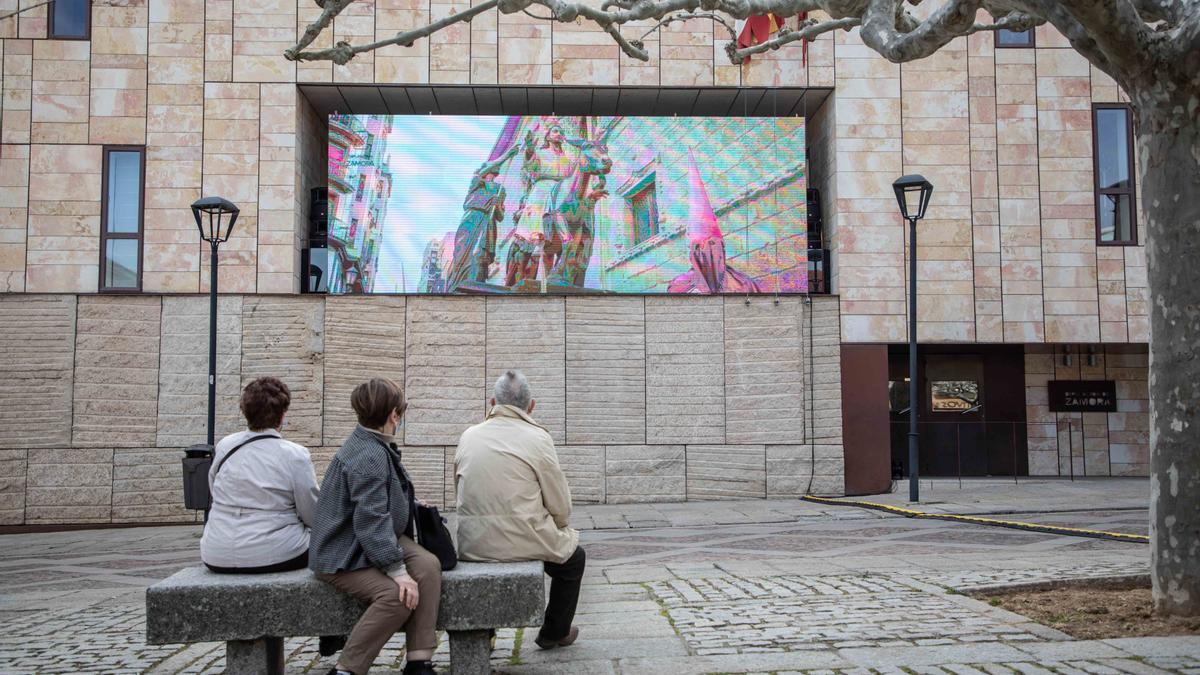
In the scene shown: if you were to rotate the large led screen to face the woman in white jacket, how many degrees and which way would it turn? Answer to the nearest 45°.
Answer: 0° — it already faces them

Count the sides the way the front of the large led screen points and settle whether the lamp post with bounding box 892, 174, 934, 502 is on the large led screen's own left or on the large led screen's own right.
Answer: on the large led screen's own left

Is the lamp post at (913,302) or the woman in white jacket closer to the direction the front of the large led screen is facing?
the woman in white jacket

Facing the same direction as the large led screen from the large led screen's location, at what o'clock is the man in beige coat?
The man in beige coat is roughly at 12 o'clock from the large led screen.

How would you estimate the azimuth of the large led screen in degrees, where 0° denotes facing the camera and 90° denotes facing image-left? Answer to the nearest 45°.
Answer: approximately 0°

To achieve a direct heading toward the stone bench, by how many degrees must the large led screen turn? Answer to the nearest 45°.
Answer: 0° — it already faces it

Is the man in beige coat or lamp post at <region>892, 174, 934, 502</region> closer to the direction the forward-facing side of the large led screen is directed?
the man in beige coat

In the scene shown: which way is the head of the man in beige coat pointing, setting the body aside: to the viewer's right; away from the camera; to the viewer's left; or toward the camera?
away from the camera
